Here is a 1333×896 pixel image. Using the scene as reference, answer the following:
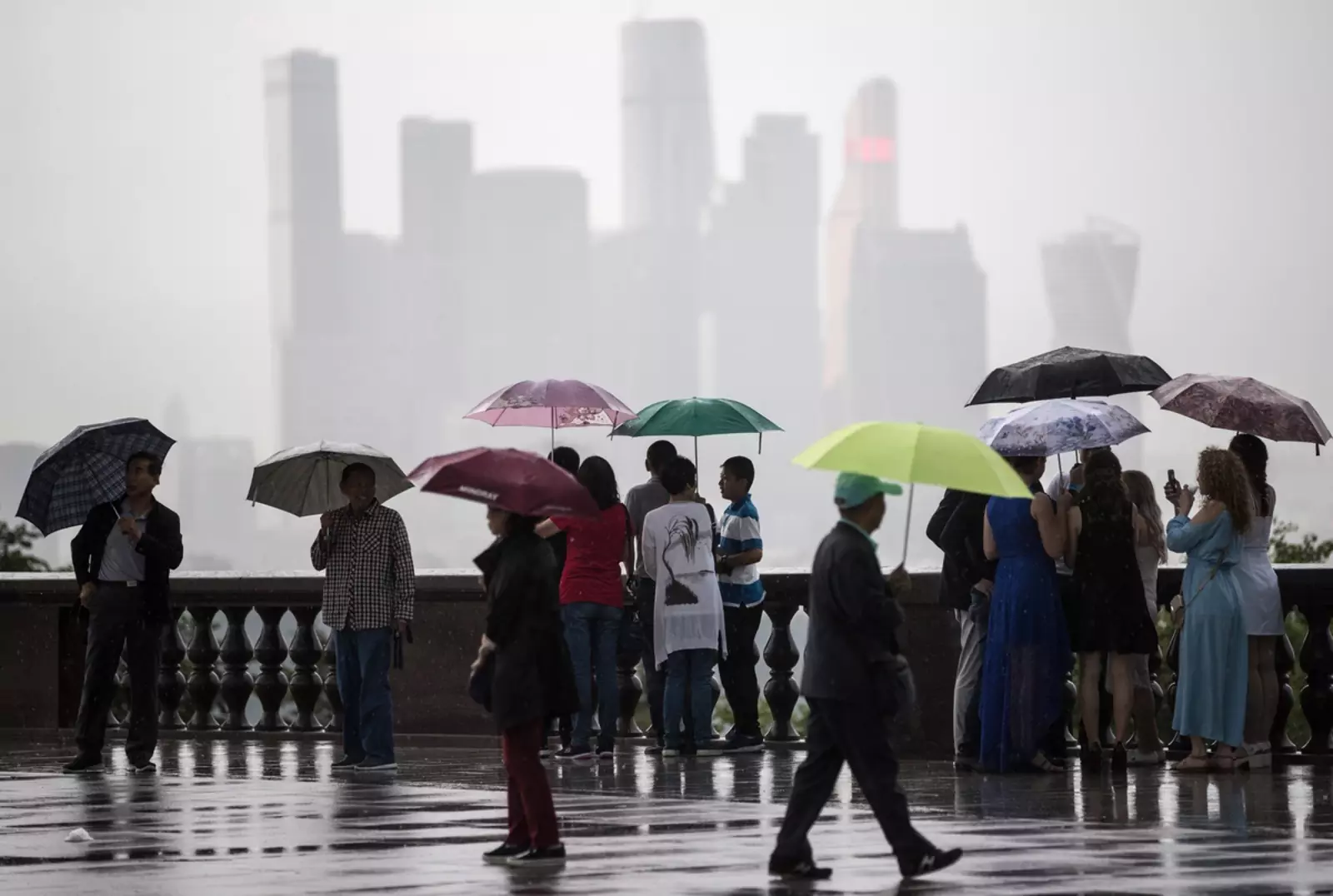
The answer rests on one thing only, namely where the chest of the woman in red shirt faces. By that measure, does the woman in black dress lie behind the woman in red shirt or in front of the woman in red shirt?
behind

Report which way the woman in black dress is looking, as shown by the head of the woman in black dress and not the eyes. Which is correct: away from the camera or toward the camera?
away from the camera

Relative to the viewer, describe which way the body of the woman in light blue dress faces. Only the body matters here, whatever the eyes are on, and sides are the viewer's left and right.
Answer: facing away from the viewer and to the left of the viewer

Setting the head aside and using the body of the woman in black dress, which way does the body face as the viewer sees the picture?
away from the camera

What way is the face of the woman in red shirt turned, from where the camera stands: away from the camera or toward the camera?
away from the camera

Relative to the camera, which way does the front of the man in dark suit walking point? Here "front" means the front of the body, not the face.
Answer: to the viewer's right

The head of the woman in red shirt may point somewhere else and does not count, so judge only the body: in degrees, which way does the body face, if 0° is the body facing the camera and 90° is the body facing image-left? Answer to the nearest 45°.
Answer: approximately 135°
